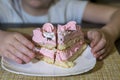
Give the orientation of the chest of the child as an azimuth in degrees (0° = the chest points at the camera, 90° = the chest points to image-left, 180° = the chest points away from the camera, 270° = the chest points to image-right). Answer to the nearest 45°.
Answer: approximately 0°

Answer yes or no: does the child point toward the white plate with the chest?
yes
